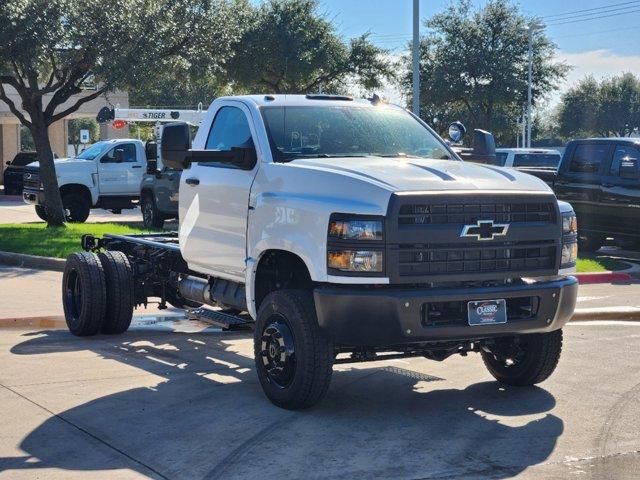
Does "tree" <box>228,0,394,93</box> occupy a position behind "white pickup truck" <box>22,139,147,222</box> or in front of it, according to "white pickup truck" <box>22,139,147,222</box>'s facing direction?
behind

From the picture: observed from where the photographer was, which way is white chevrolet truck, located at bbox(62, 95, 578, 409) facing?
facing the viewer and to the right of the viewer

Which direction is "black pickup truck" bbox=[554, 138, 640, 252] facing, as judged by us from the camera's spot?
facing to the right of the viewer

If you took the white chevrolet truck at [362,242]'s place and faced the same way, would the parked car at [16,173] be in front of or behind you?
behind

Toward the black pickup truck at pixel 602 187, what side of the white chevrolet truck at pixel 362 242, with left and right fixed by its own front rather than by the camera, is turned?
left

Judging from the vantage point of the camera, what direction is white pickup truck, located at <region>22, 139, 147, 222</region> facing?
facing the viewer and to the left of the viewer

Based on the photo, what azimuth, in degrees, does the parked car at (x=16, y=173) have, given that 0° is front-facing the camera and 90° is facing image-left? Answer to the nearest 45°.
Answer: approximately 45°

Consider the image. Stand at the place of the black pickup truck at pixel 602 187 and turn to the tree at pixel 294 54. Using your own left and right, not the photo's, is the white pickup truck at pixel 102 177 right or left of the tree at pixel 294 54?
left

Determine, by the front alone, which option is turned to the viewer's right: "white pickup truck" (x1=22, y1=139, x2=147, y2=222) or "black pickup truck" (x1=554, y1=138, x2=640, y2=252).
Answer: the black pickup truck
